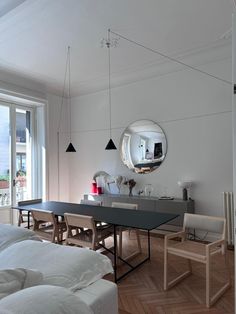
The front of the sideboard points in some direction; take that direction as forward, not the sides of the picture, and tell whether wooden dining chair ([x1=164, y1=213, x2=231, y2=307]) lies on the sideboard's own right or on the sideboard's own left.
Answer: on the sideboard's own left

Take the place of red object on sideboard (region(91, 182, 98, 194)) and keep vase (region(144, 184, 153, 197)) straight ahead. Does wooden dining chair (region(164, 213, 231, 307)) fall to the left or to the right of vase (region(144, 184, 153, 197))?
right

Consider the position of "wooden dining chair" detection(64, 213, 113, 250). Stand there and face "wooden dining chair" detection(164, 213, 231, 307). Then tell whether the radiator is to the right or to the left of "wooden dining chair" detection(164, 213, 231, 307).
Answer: left

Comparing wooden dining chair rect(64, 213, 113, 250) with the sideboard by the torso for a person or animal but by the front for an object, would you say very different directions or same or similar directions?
very different directions

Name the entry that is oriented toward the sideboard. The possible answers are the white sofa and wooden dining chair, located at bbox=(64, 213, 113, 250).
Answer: the wooden dining chair

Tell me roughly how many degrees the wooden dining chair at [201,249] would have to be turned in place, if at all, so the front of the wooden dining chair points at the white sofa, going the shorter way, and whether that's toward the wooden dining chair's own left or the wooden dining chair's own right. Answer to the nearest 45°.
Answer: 0° — it already faces it

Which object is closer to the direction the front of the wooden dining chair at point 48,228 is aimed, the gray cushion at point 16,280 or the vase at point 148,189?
the vase

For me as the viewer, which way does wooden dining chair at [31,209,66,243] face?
facing away from the viewer and to the right of the viewer
